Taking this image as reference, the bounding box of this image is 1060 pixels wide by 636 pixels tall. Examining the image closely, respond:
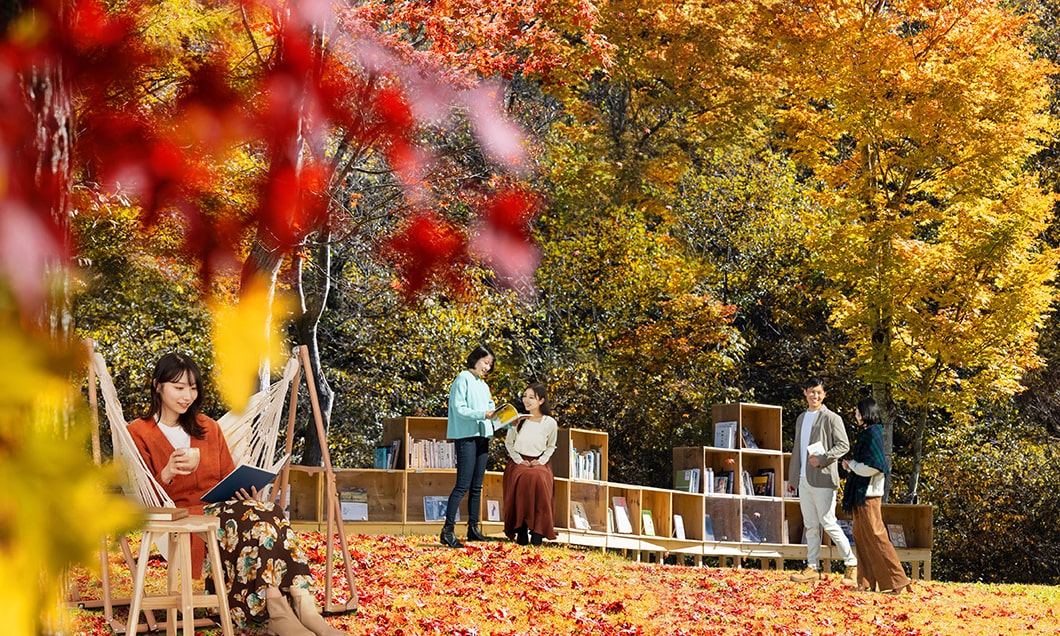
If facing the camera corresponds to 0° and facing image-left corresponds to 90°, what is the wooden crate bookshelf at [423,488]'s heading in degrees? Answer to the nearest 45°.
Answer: approximately 0°

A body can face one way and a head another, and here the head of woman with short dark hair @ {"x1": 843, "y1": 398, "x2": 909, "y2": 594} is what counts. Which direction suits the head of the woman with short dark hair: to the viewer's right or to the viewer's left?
to the viewer's left

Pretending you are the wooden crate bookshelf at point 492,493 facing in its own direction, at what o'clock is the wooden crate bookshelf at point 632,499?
the wooden crate bookshelf at point 632,499 is roughly at 8 o'clock from the wooden crate bookshelf at point 492,493.

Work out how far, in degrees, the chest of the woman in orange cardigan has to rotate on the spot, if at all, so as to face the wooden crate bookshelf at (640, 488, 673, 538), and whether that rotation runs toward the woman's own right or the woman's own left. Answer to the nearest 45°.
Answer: approximately 90° to the woman's own left

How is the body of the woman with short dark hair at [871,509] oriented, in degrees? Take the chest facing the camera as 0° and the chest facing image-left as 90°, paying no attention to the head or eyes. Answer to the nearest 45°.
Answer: approximately 90°

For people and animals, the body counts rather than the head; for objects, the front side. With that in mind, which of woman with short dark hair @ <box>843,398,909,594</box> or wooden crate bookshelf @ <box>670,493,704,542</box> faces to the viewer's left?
the woman with short dark hair

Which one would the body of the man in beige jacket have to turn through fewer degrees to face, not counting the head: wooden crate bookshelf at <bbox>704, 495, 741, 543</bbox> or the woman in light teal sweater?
the woman in light teal sweater
